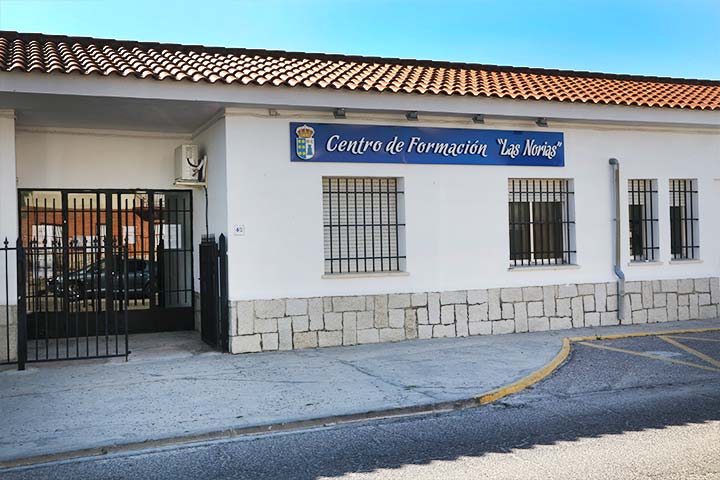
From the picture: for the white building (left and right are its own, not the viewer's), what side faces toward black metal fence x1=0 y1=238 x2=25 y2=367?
right

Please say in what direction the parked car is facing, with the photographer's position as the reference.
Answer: facing to the left of the viewer

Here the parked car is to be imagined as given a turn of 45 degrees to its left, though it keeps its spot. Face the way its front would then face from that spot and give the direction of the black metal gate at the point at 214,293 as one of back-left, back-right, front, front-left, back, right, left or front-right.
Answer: left

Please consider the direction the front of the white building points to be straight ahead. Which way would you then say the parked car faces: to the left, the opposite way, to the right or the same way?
to the right

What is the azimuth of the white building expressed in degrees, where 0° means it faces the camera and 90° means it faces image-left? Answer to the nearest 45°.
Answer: approximately 0°
